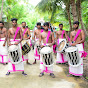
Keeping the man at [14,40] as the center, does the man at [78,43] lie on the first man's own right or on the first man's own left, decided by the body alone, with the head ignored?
on the first man's own left

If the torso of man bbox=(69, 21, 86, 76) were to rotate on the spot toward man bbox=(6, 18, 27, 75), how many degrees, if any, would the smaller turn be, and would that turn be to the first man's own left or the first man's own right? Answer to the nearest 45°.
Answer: approximately 45° to the first man's own right

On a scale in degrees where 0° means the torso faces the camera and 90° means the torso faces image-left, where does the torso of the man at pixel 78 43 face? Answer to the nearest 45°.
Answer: approximately 45°

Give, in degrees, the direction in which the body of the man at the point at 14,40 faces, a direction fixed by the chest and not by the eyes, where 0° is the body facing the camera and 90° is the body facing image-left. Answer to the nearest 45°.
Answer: approximately 0°

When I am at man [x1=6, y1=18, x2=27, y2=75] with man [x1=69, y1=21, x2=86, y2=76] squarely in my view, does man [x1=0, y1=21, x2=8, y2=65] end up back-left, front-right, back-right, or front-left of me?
back-left

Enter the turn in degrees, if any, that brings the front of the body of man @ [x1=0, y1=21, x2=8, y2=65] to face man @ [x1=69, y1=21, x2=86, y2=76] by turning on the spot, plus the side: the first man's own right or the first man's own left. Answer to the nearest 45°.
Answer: approximately 45° to the first man's own left

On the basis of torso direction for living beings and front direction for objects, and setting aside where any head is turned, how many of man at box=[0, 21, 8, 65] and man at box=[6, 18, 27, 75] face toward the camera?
2
